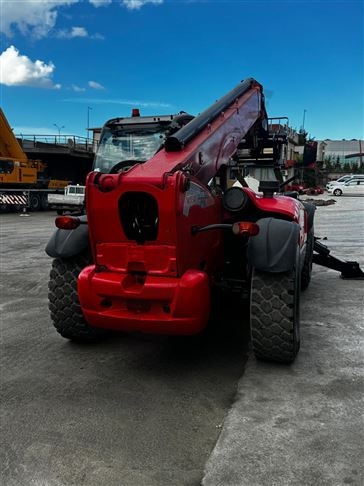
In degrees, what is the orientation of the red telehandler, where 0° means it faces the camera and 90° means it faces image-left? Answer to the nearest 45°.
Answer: approximately 225°

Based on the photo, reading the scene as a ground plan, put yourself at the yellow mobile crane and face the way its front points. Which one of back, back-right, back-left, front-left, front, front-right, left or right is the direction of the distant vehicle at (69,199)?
back-left

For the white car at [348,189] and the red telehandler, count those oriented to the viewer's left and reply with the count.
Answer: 1

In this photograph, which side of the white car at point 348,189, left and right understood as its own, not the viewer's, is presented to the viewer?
left

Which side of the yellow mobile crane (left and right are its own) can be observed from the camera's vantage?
left

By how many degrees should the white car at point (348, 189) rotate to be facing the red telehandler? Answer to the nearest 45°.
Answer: approximately 90° to its left

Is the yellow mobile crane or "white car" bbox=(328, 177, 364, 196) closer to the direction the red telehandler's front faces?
the white car

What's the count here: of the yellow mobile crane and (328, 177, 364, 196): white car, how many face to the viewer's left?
2

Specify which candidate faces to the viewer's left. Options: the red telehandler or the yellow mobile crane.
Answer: the yellow mobile crane
